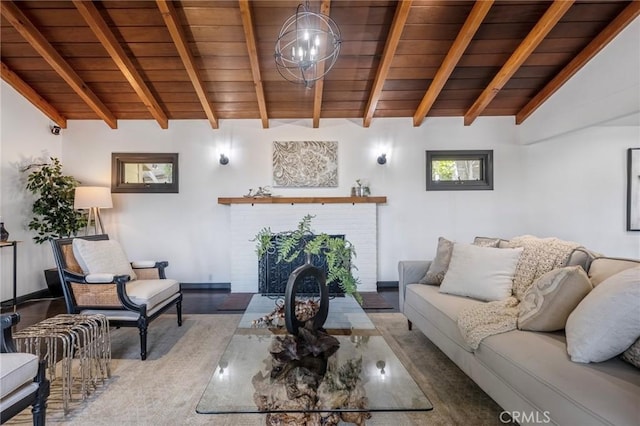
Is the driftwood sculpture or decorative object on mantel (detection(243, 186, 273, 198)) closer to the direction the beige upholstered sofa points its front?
the driftwood sculpture

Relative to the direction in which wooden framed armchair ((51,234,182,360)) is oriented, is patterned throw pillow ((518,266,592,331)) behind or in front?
in front

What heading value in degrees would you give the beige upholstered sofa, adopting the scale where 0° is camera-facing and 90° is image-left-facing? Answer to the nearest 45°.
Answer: approximately 45°

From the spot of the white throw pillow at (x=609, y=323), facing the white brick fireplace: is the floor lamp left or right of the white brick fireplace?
left

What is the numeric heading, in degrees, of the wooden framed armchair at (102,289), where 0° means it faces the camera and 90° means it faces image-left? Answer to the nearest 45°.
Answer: approximately 315°

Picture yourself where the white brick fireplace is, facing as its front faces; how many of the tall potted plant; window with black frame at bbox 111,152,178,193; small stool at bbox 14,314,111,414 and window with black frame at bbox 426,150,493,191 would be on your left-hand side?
1

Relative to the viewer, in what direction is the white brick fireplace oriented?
toward the camera

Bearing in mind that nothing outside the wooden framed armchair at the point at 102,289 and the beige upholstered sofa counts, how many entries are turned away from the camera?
0

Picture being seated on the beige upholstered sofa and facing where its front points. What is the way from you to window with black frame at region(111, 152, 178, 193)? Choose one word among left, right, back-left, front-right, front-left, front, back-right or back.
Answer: front-right

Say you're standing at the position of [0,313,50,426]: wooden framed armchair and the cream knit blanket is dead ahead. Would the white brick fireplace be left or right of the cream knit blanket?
left

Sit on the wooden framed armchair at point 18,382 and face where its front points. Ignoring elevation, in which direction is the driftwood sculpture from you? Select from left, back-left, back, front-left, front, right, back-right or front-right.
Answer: front

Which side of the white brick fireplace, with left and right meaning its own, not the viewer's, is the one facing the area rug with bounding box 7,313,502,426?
front

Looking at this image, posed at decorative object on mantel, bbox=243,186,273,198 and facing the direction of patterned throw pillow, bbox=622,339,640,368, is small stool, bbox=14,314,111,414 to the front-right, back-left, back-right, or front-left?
front-right

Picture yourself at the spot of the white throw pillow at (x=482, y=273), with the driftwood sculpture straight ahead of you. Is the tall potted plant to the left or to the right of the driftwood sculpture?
right

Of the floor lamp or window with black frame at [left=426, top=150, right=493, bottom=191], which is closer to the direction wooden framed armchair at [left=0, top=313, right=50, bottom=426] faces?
the window with black frame
